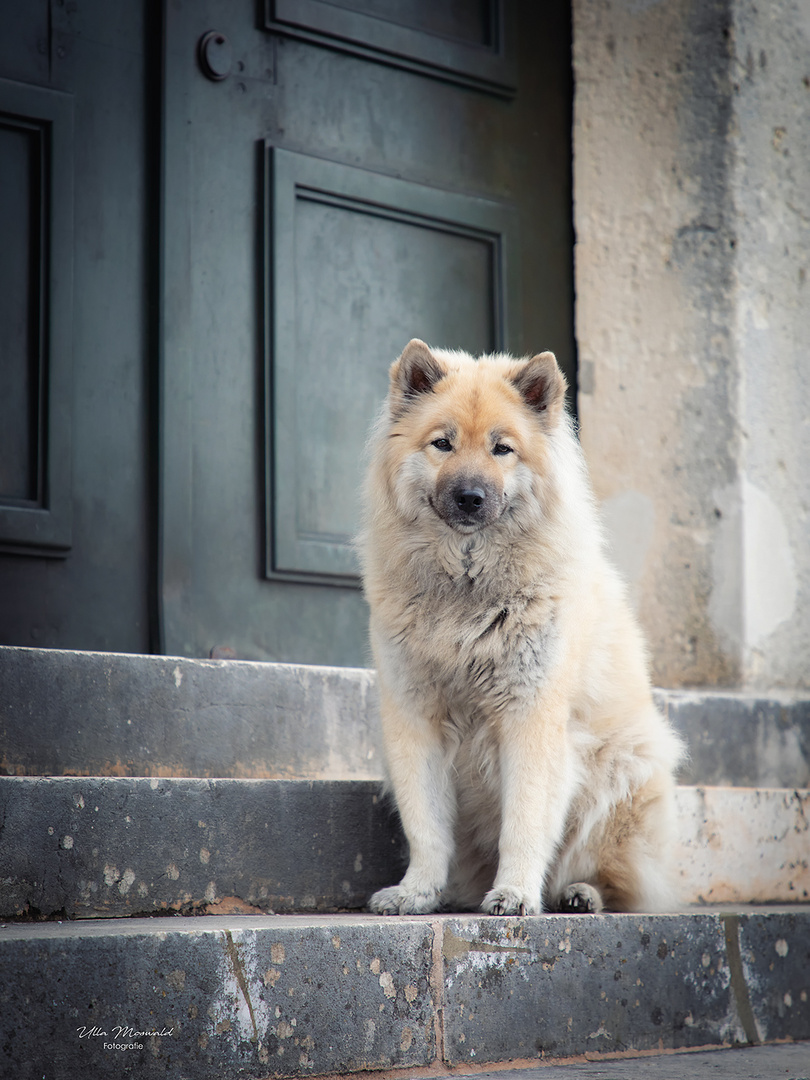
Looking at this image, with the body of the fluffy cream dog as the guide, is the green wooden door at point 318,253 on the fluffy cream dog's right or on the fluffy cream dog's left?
on the fluffy cream dog's right

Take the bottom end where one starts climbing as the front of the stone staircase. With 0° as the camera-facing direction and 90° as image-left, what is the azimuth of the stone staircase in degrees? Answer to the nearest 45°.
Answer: approximately 0°

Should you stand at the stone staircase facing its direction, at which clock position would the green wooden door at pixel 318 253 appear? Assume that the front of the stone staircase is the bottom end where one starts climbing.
The green wooden door is roughly at 6 o'clock from the stone staircase.
